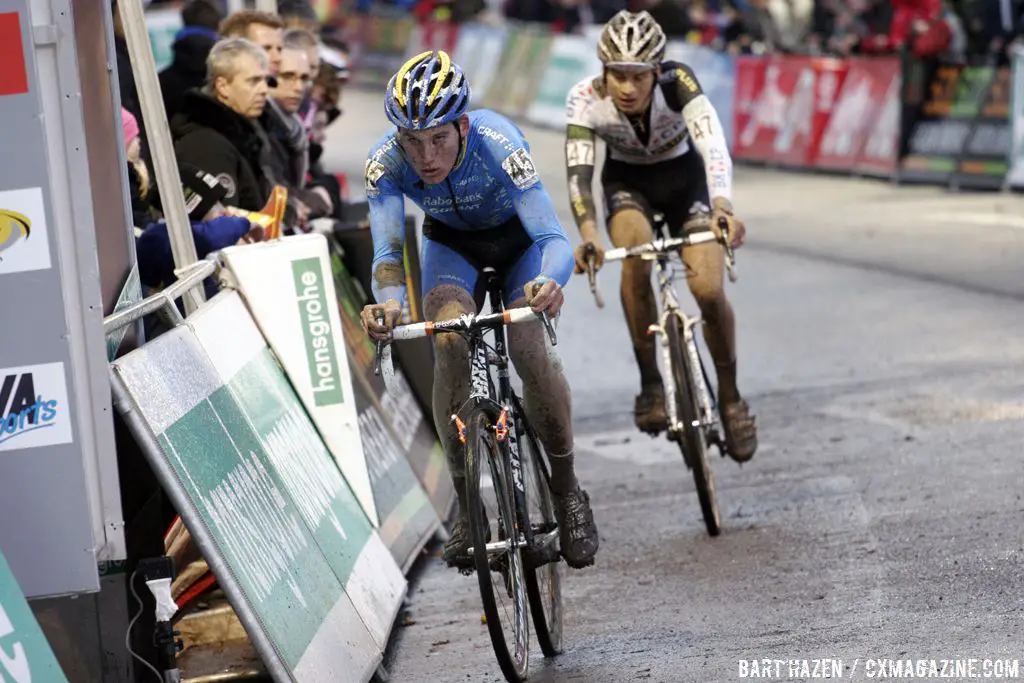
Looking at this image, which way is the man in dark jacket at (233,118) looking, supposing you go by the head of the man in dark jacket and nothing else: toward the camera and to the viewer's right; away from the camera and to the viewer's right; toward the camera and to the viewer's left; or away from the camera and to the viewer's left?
toward the camera and to the viewer's right

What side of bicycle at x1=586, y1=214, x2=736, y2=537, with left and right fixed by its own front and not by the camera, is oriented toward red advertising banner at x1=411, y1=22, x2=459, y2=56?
back

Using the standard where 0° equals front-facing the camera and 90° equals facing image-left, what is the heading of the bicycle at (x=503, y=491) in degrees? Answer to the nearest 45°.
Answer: approximately 0°

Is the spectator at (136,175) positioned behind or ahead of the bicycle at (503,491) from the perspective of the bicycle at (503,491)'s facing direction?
behind

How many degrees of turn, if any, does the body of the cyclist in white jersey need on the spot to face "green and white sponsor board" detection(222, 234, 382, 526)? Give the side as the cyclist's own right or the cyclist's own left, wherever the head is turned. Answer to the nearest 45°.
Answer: approximately 45° to the cyclist's own right

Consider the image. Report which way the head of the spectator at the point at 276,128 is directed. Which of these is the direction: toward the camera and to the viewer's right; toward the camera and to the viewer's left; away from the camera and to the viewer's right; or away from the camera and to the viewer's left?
toward the camera and to the viewer's right

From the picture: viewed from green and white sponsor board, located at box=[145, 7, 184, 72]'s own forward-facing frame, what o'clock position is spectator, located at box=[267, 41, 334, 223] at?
The spectator is roughly at 12 o'clock from the green and white sponsor board.

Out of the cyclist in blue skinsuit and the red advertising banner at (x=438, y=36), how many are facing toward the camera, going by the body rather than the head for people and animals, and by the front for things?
2

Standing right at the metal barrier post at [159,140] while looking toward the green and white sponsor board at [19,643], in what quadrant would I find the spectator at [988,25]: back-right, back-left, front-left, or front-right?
back-left
